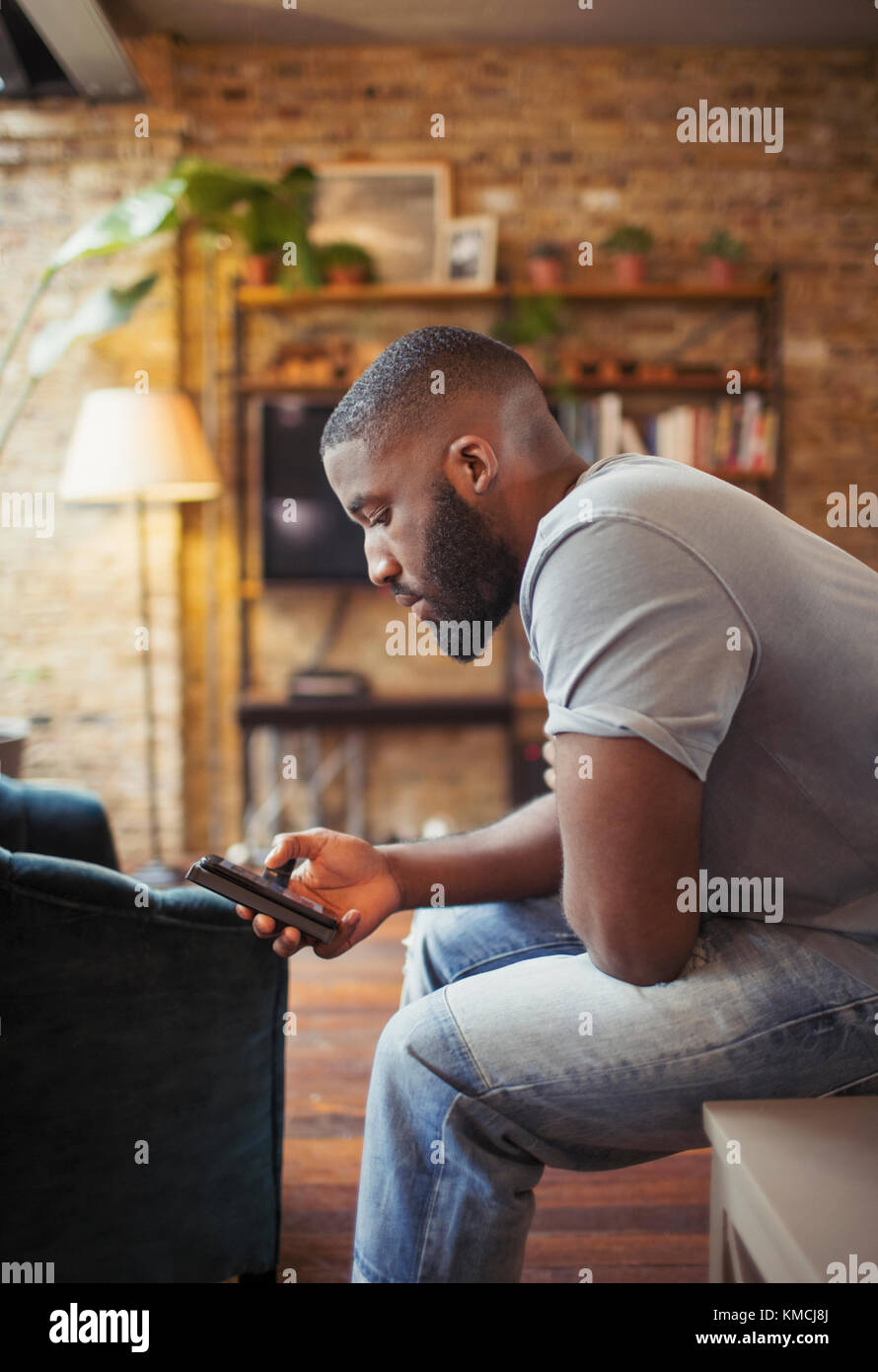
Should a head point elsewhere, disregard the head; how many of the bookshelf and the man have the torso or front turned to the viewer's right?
0

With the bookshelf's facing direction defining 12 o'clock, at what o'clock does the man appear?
The man is roughly at 12 o'clock from the bookshelf.

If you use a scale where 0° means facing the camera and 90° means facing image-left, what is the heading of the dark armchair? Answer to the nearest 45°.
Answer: approximately 270°

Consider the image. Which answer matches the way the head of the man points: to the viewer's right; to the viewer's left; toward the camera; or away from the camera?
to the viewer's left

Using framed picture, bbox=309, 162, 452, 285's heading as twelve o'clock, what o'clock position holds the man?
The man is roughly at 12 o'clock from the framed picture.

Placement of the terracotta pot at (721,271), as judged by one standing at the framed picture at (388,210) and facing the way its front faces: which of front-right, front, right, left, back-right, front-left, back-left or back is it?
left

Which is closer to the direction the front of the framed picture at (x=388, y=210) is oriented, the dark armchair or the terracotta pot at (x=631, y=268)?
the dark armchair

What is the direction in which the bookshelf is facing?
toward the camera

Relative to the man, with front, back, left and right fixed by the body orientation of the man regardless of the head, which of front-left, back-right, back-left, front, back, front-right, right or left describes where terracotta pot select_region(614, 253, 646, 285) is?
right

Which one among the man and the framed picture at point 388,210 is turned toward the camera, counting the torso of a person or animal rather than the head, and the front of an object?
the framed picture

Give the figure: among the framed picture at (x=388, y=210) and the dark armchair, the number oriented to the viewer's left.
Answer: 0

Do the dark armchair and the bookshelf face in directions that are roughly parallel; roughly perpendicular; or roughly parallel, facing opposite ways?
roughly perpendicular

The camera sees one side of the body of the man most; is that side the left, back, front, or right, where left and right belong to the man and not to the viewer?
left
